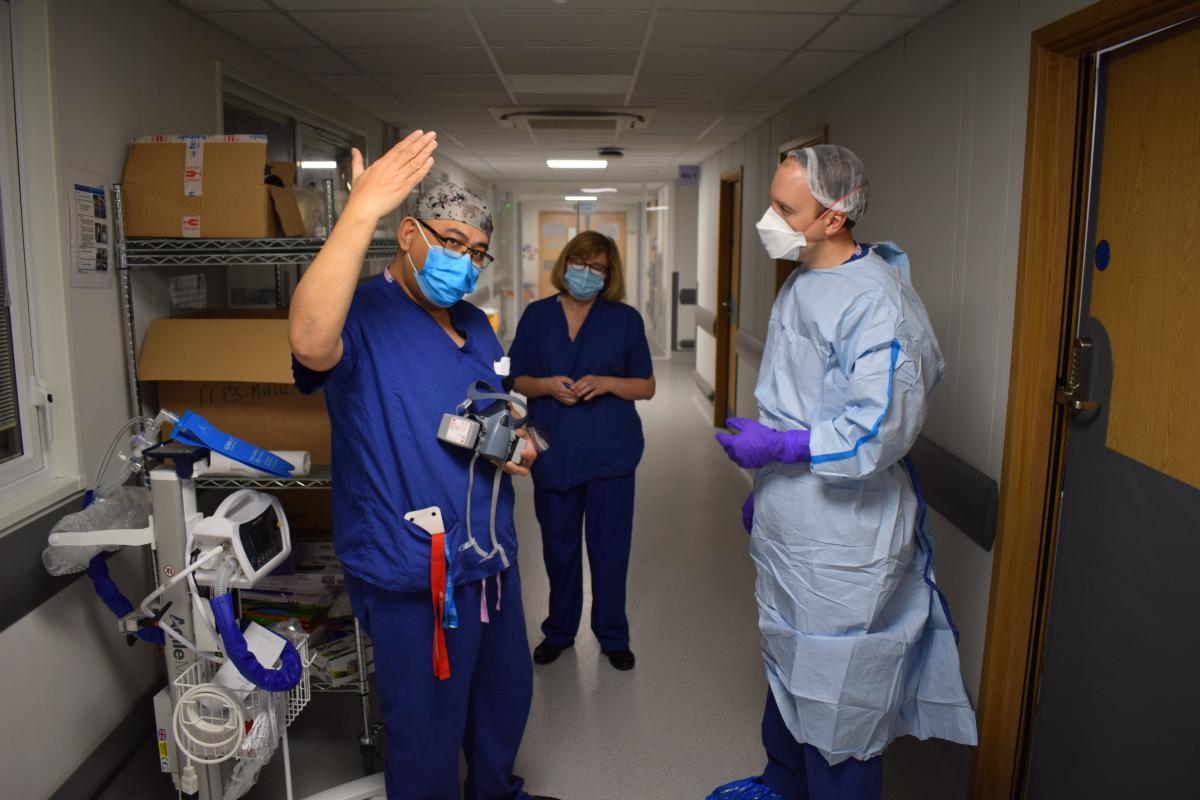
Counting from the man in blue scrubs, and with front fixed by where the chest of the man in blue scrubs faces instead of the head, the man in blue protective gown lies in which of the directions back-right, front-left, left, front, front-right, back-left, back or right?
front-left

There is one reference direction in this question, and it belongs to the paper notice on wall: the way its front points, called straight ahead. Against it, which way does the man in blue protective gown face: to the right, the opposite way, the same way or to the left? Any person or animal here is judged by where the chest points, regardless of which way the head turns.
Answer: the opposite way

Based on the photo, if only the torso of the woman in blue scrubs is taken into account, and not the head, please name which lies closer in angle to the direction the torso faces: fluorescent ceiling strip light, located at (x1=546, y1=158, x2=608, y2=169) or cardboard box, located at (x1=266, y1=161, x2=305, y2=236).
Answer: the cardboard box

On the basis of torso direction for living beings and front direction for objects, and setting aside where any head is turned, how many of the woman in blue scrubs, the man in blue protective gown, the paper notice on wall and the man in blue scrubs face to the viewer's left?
1

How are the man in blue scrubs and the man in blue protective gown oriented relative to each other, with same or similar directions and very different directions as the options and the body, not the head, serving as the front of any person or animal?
very different directions

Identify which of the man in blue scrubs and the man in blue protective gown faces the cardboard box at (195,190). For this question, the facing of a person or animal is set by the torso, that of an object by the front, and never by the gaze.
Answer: the man in blue protective gown

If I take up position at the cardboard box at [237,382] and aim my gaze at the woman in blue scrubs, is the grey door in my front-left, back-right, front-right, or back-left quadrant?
front-right

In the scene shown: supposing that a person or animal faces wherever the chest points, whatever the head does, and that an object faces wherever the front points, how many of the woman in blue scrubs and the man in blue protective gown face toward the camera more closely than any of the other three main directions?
1

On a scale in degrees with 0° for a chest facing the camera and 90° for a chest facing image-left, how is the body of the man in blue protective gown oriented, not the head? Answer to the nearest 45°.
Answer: approximately 90°

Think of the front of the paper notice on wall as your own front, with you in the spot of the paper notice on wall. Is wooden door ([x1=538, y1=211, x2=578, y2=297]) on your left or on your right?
on your left

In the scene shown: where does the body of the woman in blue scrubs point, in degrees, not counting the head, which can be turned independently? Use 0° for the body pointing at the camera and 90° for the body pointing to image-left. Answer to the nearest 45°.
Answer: approximately 0°

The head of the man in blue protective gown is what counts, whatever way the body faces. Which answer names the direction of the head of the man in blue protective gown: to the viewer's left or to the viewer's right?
to the viewer's left

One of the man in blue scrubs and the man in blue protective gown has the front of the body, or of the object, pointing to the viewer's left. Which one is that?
the man in blue protective gown

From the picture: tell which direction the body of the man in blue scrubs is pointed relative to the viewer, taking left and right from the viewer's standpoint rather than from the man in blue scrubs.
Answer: facing the viewer and to the right of the viewer
